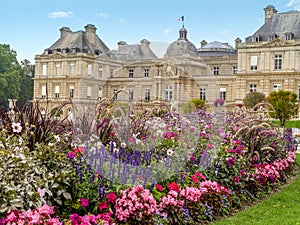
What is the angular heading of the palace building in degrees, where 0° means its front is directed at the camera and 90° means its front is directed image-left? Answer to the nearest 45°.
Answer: approximately 0°

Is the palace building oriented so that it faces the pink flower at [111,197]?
yes

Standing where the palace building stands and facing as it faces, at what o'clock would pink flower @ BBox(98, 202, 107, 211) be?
The pink flower is roughly at 12 o'clock from the palace building.

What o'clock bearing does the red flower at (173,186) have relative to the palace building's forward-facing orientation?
The red flower is roughly at 12 o'clock from the palace building.

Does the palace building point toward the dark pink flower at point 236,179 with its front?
yes

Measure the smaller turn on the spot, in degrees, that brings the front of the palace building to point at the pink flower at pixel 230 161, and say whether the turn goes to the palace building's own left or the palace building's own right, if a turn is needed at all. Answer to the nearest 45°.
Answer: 0° — it already faces it
